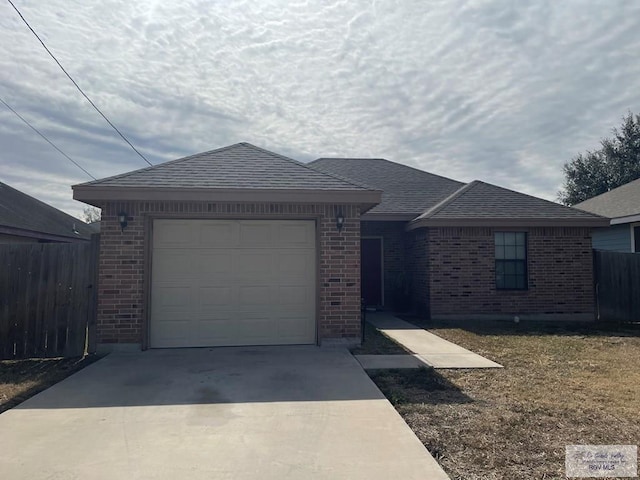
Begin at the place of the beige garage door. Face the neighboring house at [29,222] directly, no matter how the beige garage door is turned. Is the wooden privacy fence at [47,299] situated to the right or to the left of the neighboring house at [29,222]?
left

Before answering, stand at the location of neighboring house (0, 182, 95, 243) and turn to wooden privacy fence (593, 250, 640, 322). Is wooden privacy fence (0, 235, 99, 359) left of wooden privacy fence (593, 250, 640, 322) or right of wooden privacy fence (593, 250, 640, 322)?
right

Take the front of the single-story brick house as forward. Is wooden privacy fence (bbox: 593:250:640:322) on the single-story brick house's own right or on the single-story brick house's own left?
on the single-story brick house's own left

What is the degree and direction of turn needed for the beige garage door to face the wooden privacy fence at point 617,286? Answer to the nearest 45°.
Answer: approximately 90° to its left

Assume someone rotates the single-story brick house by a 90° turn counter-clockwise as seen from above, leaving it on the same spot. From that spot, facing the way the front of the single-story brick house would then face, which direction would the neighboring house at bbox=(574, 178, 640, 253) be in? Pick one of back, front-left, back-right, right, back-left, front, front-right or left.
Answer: front-left

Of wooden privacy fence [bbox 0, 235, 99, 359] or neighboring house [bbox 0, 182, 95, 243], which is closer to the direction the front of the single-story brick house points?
the wooden privacy fence

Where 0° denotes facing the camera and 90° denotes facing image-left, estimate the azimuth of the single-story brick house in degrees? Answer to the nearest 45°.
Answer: approximately 0°

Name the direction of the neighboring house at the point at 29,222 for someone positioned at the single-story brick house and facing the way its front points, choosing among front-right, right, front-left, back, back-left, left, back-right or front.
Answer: back-right

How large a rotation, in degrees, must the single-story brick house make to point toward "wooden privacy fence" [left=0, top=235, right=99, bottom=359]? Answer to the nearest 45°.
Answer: approximately 90° to its right

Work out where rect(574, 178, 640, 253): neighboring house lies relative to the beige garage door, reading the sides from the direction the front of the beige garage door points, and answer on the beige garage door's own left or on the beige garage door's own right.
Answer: on the beige garage door's own left

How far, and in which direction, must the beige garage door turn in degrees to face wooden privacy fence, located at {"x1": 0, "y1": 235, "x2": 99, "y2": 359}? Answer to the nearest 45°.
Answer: approximately 90° to its right
